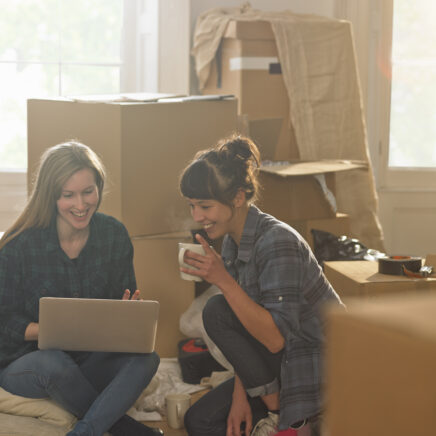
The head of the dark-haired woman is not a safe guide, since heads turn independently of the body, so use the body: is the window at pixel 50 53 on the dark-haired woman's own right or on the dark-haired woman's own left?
on the dark-haired woman's own right

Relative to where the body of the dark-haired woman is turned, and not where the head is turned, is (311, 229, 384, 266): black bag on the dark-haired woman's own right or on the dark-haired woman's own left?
on the dark-haired woman's own right

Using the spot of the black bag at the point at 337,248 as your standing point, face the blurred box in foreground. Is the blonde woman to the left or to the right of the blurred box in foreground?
right

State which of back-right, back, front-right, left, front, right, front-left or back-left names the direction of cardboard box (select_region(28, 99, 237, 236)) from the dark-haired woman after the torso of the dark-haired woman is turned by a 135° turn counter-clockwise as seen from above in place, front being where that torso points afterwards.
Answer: back

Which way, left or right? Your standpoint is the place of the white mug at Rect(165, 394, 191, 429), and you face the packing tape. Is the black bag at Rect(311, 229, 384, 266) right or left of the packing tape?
left

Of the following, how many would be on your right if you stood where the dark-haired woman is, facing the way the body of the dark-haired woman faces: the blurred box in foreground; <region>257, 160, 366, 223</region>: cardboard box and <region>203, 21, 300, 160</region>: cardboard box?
2

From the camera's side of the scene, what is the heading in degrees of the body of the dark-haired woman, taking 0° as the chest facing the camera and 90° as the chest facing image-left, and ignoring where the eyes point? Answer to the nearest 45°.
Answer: approximately 90°

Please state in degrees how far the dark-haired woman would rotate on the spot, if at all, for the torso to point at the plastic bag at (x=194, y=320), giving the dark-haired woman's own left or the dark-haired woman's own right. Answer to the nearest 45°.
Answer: approximately 90° to the dark-haired woman's own right

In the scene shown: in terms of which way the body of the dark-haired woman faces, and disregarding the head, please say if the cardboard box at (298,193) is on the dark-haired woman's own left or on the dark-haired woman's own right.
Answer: on the dark-haired woman's own right
